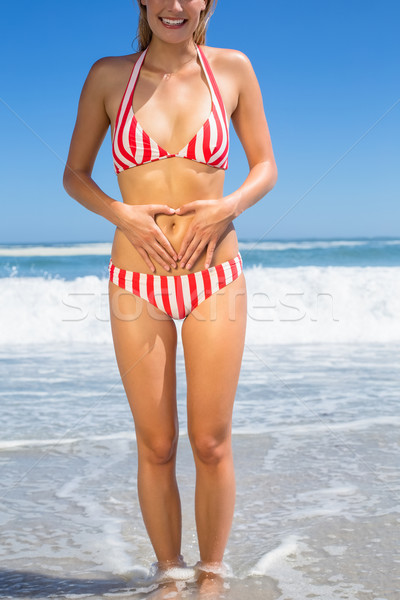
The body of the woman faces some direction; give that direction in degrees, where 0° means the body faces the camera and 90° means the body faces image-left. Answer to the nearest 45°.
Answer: approximately 0°
